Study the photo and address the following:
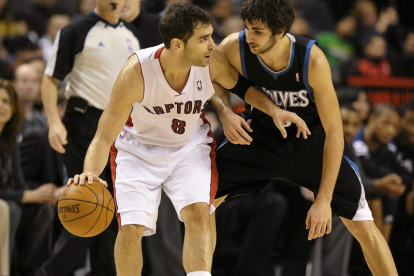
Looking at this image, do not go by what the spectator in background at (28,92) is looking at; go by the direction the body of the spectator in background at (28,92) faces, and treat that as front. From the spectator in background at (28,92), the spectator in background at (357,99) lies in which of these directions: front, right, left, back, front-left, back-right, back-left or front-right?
left

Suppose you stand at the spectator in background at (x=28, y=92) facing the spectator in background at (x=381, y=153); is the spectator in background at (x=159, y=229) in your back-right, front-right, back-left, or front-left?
front-right

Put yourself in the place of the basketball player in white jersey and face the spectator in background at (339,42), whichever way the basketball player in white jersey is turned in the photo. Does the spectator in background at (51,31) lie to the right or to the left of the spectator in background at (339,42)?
left

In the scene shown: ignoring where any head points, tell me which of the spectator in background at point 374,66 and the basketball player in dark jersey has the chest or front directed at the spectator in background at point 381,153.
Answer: the spectator in background at point 374,66

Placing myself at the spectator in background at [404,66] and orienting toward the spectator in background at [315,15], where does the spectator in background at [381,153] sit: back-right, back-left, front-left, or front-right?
back-left

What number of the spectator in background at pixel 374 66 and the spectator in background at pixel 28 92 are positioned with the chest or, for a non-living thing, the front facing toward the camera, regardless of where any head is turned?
2

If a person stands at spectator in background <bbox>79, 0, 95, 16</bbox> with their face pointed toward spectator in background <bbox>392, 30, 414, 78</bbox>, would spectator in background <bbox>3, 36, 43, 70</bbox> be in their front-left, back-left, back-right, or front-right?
back-right

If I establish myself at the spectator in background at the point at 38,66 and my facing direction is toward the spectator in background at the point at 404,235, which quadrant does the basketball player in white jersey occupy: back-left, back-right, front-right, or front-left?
front-right

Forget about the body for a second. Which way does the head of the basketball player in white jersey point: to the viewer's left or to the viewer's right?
to the viewer's right

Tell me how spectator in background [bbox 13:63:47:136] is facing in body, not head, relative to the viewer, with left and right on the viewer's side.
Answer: facing the viewer

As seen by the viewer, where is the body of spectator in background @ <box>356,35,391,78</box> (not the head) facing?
toward the camera

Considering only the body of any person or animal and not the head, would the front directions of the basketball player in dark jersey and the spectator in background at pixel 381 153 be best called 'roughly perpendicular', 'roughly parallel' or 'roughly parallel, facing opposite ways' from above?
roughly perpendicular

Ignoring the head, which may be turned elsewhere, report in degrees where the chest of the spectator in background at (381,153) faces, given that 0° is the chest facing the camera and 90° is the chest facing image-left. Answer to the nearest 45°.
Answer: approximately 315°

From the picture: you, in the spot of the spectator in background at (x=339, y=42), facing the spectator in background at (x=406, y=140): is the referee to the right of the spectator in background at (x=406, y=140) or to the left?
right

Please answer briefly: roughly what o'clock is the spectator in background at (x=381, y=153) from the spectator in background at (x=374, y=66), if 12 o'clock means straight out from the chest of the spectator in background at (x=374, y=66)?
the spectator in background at (x=381, y=153) is roughly at 12 o'clock from the spectator in background at (x=374, y=66).

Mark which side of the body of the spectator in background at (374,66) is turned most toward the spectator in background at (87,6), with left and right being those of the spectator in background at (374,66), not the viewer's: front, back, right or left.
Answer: right

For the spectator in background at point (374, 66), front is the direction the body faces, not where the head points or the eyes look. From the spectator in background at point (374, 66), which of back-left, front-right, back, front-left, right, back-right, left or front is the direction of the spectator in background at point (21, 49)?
front-right
